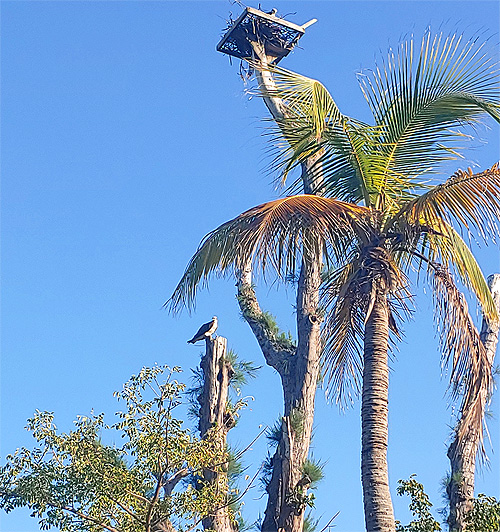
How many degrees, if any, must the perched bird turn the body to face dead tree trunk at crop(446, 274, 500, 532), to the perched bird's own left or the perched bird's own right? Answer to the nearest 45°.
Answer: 0° — it already faces it

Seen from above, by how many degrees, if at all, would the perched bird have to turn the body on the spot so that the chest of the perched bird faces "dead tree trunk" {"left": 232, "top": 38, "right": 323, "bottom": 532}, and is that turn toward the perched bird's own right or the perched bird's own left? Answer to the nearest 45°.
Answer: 0° — it already faces it

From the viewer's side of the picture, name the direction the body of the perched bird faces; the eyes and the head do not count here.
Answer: to the viewer's right
